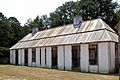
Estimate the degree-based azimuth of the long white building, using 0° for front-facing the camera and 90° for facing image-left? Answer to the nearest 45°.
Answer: approximately 45°
